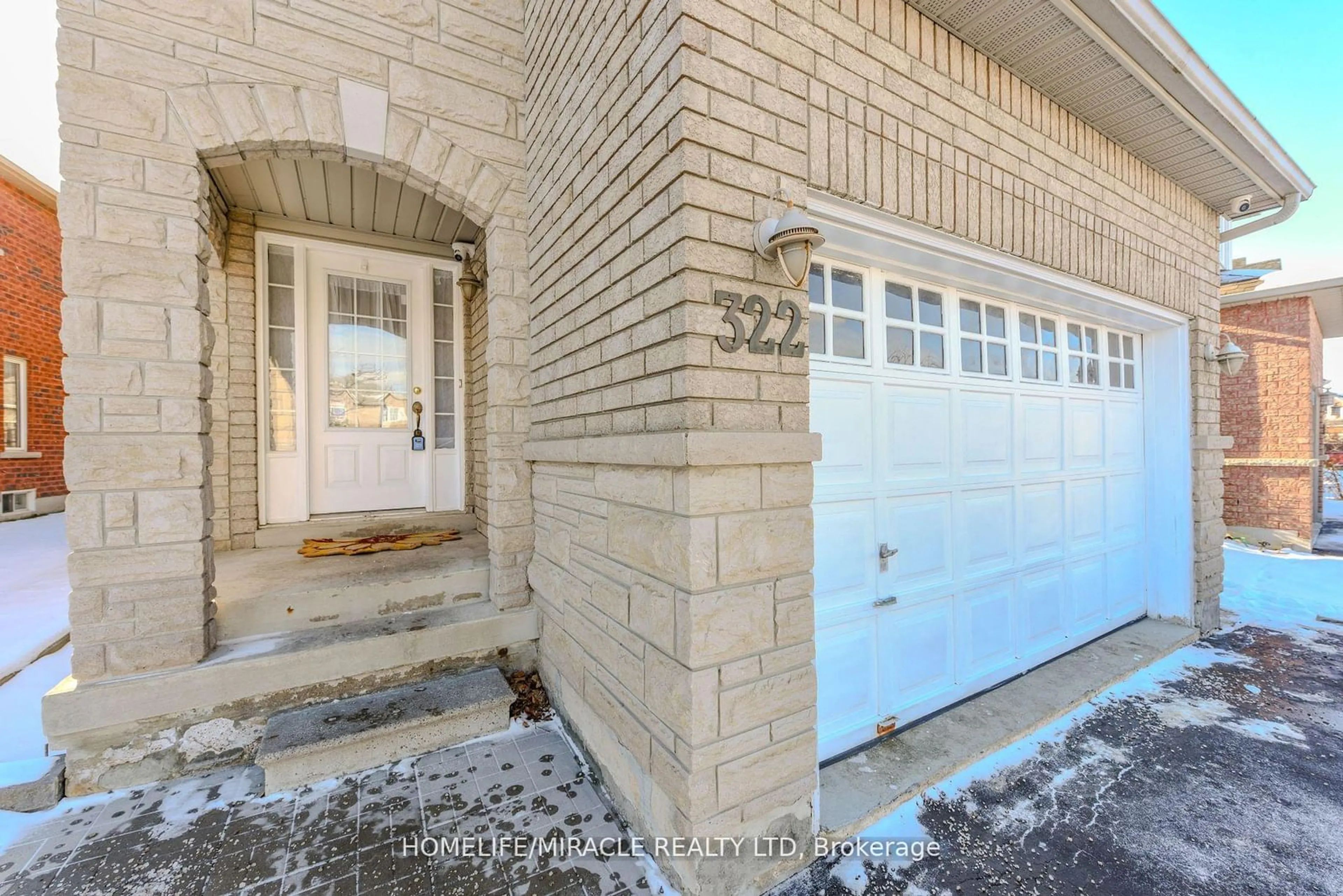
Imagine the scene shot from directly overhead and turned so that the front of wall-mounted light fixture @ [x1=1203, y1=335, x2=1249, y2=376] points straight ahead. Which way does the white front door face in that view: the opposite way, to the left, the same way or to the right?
the same way

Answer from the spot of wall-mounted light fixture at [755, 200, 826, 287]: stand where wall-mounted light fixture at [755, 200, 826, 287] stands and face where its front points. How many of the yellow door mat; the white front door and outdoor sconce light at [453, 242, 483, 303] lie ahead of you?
0

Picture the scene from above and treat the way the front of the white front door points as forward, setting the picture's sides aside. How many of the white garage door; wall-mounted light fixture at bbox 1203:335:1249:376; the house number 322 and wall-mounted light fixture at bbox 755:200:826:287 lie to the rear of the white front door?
0

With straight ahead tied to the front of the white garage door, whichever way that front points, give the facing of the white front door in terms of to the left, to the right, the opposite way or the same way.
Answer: the same way

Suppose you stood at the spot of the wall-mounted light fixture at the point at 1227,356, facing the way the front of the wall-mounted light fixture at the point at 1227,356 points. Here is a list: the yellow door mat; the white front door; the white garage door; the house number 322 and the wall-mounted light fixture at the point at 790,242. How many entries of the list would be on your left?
0

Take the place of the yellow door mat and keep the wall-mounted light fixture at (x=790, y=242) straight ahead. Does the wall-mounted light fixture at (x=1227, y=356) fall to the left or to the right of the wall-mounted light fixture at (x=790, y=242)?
left

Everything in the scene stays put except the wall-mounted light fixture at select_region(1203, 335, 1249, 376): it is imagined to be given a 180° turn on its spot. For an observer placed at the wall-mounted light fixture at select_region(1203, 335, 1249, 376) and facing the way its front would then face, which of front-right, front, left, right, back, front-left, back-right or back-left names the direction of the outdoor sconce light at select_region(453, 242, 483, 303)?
front-left

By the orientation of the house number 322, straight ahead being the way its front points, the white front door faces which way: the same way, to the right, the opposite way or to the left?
the same way

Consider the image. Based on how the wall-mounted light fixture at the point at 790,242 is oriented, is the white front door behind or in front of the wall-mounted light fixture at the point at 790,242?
behind

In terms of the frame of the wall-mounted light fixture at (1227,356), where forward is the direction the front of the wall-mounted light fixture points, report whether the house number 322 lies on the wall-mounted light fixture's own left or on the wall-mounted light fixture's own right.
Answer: on the wall-mounted light fixture's own right

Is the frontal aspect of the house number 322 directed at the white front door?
no

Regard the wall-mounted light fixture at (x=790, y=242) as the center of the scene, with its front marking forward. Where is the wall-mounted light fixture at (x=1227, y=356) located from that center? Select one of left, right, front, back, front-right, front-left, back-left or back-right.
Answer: left

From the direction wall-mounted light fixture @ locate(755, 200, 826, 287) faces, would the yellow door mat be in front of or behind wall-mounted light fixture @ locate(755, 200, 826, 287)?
behind

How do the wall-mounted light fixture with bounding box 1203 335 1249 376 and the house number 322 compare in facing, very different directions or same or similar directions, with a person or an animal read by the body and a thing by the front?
same or similar directions

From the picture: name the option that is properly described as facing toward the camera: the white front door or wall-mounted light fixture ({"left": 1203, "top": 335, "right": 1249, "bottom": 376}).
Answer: the white front door

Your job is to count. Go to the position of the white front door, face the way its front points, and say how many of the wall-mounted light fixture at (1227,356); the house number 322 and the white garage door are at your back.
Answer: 0

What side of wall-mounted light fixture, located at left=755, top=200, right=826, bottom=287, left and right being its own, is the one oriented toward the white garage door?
left
